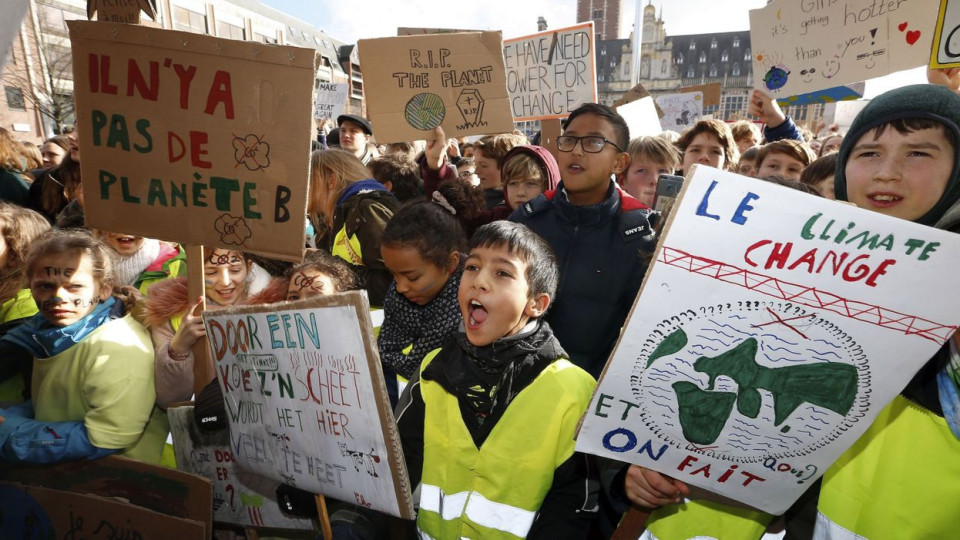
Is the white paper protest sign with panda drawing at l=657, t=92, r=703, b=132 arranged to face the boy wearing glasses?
yes

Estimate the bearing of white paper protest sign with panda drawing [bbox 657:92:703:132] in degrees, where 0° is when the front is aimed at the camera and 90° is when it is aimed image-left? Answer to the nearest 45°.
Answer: approximately 0°

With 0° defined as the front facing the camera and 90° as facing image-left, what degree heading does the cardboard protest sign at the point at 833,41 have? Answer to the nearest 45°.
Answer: approximately 0°

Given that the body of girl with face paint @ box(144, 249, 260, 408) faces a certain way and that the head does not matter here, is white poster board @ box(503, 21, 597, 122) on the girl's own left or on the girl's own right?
on the girl's own left

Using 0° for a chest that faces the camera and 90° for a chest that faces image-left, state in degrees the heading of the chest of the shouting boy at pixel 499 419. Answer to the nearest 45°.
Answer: approximately 45°

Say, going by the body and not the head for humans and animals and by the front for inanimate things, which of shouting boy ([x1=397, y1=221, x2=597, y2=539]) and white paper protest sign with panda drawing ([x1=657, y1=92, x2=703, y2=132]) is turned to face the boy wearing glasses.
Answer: the white paper protest sign with panda drawing
